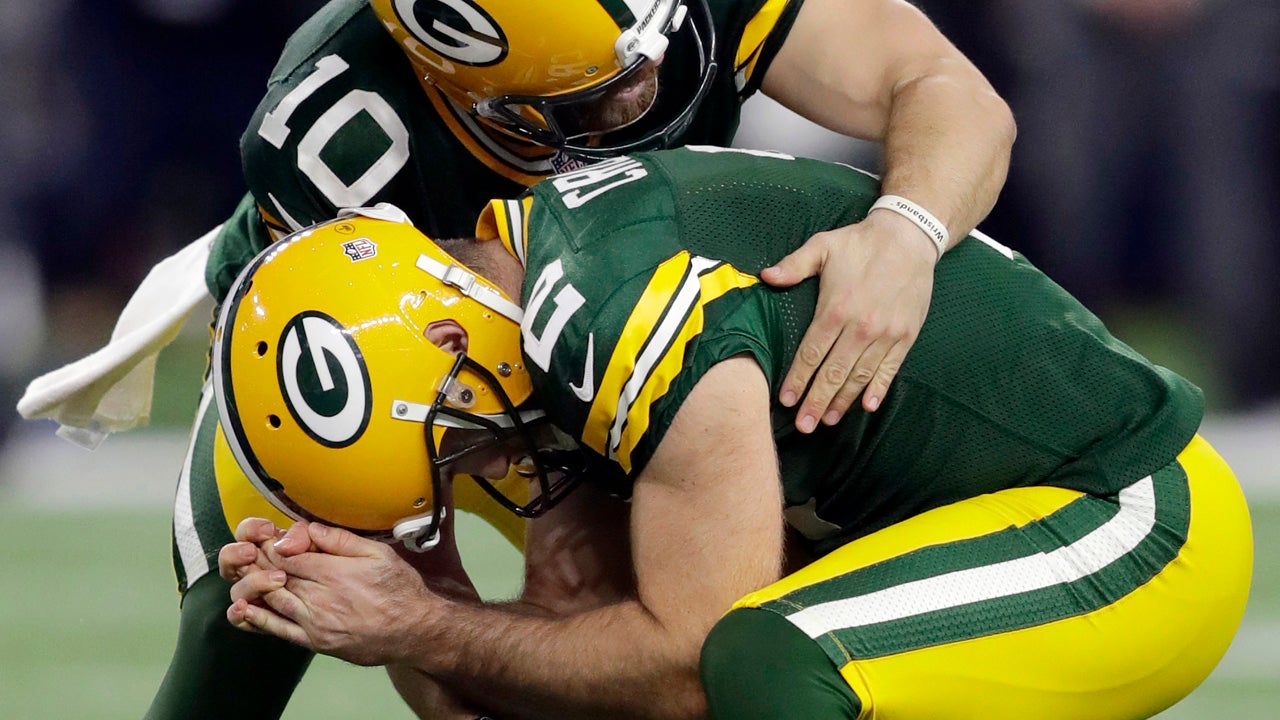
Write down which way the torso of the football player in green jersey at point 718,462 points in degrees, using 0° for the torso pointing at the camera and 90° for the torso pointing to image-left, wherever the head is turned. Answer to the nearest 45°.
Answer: approximately 90°

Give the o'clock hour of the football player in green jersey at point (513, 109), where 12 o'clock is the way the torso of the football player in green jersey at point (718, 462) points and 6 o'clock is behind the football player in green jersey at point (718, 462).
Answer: the football player in green jersey at point (513, 109) is roughly at 2 o'clock from the football player in green jersey at point (718, 462).

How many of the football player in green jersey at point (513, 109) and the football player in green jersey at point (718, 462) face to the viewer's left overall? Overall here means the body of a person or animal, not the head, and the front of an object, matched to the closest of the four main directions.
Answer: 1

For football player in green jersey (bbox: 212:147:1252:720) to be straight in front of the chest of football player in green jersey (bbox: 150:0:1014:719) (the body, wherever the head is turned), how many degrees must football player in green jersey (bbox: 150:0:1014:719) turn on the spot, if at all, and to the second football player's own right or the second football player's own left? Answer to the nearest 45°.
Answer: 0° — they already face them

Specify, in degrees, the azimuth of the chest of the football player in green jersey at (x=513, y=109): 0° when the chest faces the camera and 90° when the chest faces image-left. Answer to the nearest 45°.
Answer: approximately 315°
